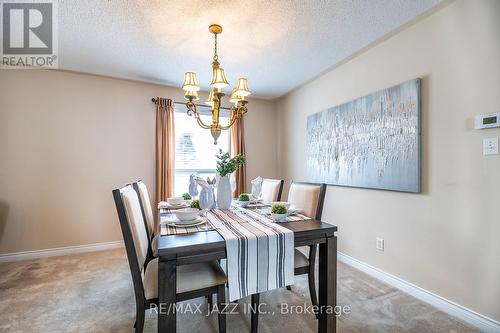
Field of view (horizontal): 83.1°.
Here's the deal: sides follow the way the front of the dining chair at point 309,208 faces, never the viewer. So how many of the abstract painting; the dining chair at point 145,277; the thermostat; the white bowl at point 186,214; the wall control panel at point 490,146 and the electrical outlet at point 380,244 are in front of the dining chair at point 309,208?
2

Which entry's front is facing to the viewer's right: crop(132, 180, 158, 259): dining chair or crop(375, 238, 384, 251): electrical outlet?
the dining chair

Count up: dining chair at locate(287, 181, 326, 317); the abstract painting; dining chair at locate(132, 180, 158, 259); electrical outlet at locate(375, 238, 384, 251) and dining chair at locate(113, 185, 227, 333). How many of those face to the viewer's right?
2

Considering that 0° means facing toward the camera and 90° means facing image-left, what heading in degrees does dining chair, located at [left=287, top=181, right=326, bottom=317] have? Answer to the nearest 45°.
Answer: approximately 45°

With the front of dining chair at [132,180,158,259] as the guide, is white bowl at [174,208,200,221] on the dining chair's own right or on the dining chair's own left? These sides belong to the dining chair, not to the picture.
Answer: on the dining chair's own right

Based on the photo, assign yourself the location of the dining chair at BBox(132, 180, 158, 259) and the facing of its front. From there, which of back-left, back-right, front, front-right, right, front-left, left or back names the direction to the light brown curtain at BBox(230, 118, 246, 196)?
front-left

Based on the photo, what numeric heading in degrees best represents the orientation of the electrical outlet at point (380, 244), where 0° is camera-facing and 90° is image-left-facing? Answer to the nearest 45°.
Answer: approximately 45°

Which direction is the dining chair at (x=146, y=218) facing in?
to the viewer's right

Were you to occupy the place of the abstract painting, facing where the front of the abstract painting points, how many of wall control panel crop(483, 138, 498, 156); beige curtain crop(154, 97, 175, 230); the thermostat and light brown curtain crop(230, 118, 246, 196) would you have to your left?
2

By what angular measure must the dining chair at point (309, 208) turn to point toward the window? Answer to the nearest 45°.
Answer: approximately 90° to its right

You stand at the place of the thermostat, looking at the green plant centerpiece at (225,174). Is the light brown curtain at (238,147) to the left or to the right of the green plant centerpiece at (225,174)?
right

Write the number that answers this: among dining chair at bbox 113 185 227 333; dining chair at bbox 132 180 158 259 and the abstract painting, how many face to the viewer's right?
2

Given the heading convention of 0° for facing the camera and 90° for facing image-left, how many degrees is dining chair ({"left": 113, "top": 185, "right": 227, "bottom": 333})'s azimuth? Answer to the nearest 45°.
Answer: approximately 270°

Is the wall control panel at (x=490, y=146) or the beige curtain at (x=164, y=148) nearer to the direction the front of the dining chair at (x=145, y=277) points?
the wall control panel
